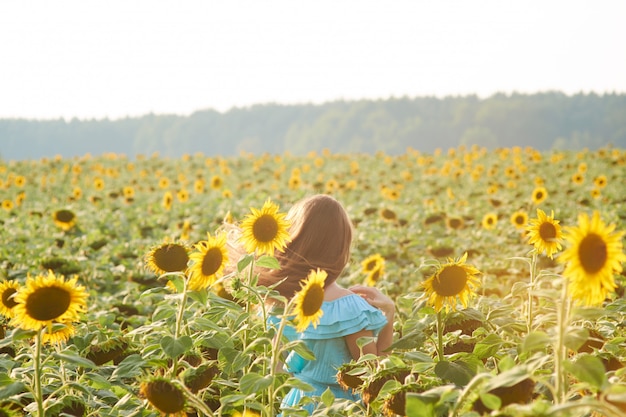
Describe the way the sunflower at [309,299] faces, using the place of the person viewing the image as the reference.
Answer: facing the viewer and to the right of the viewer

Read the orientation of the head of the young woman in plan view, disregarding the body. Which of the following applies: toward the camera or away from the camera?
away from the camera

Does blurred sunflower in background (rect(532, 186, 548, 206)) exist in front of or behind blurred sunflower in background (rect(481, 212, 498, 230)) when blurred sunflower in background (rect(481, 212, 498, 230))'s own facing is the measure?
behind

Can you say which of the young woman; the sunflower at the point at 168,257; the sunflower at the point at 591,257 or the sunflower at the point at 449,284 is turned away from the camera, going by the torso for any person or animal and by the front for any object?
the young woman

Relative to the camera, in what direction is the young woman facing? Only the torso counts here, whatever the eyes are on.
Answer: away from the camera

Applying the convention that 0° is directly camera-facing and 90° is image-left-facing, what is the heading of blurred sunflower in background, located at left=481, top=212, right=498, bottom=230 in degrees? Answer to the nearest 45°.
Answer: approximately 0°

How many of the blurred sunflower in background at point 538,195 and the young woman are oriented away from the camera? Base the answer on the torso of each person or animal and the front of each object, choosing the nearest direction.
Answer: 1

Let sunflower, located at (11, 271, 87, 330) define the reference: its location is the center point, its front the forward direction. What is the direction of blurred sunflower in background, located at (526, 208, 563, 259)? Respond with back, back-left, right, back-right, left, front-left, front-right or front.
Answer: left

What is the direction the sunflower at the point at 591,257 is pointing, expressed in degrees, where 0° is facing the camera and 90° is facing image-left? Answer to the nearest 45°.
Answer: approximately 0°

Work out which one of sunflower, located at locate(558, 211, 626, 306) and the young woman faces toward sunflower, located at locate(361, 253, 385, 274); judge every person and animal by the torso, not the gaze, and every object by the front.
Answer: the young woman

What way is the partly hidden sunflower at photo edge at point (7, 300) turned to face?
toward the camera

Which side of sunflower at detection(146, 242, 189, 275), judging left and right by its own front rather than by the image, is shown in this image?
front

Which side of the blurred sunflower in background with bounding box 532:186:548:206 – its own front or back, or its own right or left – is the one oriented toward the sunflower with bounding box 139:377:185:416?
front
